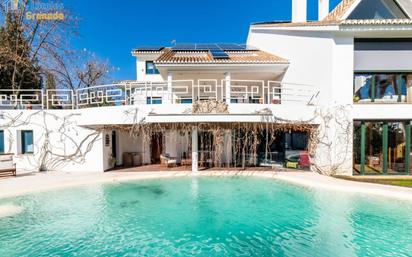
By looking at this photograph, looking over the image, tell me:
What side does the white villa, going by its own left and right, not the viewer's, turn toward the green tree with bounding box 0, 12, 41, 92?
right

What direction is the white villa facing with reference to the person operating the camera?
facing the viewer
